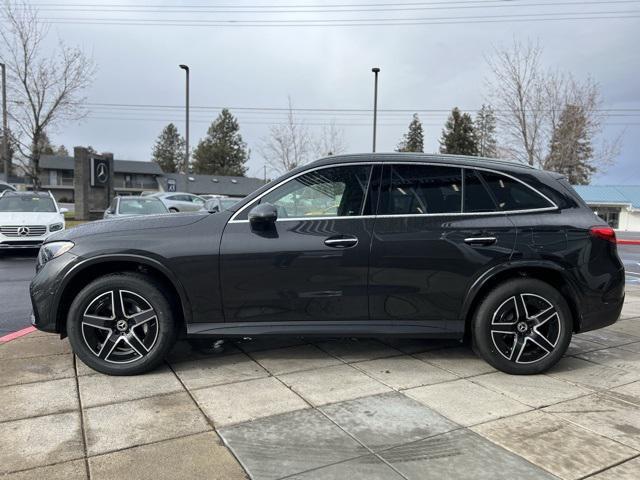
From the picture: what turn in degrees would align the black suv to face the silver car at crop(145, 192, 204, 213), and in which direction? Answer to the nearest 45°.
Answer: approximately 90° to its right

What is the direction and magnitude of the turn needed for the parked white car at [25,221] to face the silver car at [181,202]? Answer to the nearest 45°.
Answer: approximately 135° to its left

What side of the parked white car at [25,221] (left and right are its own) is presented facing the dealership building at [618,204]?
left

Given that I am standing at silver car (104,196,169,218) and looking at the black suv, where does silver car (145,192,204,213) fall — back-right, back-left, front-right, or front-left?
back-left

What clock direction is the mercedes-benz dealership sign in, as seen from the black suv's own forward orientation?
The mercedes-benz dealership sign is roughly at 2 o'clock from the black suv.

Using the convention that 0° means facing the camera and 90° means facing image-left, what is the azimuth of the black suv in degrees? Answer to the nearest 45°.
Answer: approximately 90°

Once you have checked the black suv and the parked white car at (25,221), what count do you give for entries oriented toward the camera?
1

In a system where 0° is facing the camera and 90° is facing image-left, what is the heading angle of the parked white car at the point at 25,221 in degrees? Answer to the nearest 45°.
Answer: approximately 0°

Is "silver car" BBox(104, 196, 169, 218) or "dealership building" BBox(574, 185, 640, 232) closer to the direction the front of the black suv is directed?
the silver car

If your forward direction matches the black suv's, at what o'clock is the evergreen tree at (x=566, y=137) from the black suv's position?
The evergreen tree is roughly at 4 o'clock from the black suv.

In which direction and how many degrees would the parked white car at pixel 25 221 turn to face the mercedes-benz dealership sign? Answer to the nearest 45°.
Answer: approximately 180°
